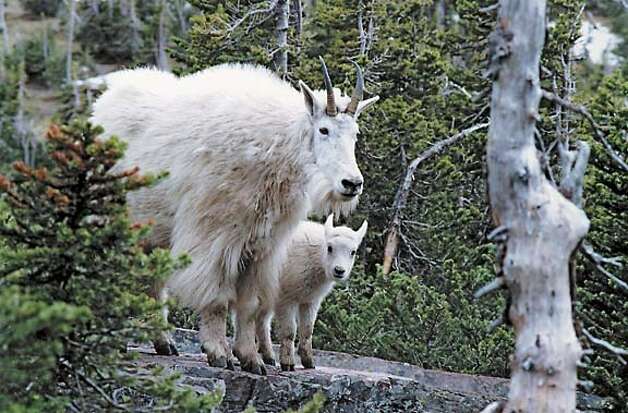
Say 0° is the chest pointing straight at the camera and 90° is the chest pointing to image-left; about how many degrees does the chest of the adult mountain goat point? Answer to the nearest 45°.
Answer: approximately 315°

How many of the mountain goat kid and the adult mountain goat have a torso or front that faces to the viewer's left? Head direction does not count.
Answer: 0

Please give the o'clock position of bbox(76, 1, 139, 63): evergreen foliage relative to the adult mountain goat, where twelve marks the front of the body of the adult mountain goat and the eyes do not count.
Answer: The evergreen foliage is roughly at 7 o'clock from the adult mountain goat.

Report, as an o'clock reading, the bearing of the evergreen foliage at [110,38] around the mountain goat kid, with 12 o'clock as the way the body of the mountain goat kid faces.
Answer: The evergreen foliage is roughly at 7 o'clock from the mountain goat kid.

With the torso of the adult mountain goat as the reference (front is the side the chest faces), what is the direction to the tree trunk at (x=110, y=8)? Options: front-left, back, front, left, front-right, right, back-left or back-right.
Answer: back-left

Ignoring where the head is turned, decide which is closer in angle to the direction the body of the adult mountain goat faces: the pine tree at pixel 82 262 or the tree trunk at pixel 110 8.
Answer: the pine tree

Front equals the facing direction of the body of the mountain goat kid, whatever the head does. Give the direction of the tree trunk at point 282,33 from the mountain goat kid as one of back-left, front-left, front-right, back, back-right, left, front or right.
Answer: back-left

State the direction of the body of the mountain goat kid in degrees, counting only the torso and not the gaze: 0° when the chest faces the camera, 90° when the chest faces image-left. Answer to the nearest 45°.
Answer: approximately 315°

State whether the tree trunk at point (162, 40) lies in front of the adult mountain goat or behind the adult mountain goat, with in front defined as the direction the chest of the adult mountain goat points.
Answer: behind

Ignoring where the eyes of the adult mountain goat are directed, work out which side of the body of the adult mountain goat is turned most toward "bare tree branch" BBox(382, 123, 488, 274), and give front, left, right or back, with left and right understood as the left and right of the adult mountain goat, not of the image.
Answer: left
